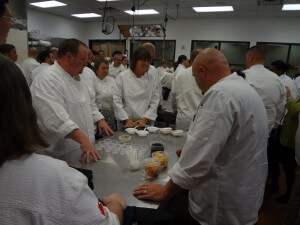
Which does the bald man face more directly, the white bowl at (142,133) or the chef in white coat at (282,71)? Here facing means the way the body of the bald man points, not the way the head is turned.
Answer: the white bowl

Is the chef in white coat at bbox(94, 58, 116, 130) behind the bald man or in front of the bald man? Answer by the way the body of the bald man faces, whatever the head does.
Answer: in front

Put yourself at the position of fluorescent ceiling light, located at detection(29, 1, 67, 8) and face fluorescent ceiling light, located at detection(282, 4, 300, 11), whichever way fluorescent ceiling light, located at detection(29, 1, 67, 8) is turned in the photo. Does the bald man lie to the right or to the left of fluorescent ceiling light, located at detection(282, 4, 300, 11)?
right

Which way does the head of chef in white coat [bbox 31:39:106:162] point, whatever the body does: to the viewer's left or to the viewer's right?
to the viewer's right

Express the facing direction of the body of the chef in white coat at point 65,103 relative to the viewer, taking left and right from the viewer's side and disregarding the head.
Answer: facing the viewer and to the right of the viewer

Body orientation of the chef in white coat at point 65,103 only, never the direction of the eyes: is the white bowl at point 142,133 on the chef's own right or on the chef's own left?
on the chef's own left

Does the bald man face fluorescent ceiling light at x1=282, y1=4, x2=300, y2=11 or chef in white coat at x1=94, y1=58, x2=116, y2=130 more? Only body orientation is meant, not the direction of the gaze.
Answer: the chef in white coat

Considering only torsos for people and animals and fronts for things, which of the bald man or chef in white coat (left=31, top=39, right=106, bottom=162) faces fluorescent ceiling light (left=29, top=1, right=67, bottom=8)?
the bald man

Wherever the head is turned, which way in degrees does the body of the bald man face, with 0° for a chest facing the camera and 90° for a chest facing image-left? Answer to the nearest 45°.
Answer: approximately 135°

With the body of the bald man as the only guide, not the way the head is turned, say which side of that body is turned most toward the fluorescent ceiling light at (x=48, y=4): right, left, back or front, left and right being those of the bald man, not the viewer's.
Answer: front

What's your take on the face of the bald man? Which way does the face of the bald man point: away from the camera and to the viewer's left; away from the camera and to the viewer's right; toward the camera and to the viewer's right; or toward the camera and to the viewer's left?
away from the camera and to the viewer's left

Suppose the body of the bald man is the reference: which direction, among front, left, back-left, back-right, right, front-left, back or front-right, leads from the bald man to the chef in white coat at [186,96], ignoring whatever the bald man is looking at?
front-right

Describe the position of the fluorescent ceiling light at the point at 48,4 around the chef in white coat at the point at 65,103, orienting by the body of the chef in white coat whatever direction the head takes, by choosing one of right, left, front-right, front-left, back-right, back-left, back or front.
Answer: back-left

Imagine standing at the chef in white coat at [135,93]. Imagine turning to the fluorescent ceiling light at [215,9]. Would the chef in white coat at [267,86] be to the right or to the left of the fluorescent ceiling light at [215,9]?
right

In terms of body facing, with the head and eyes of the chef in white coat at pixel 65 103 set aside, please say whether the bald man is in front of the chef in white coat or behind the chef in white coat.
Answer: in front
